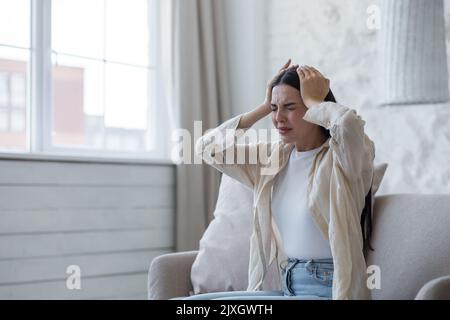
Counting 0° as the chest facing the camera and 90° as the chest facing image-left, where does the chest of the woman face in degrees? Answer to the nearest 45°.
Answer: approximately 45°

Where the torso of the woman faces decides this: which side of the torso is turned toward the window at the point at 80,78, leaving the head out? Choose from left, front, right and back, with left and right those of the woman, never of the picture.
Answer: right

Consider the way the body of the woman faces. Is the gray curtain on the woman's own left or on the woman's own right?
on the woman's own right

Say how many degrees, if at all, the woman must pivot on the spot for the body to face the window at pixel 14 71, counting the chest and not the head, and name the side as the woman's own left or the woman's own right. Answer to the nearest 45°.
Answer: approximately 90° to the woman's own right

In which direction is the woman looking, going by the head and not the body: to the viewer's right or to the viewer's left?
to the viewer's left

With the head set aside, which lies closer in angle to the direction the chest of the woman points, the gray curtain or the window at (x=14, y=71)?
the window
